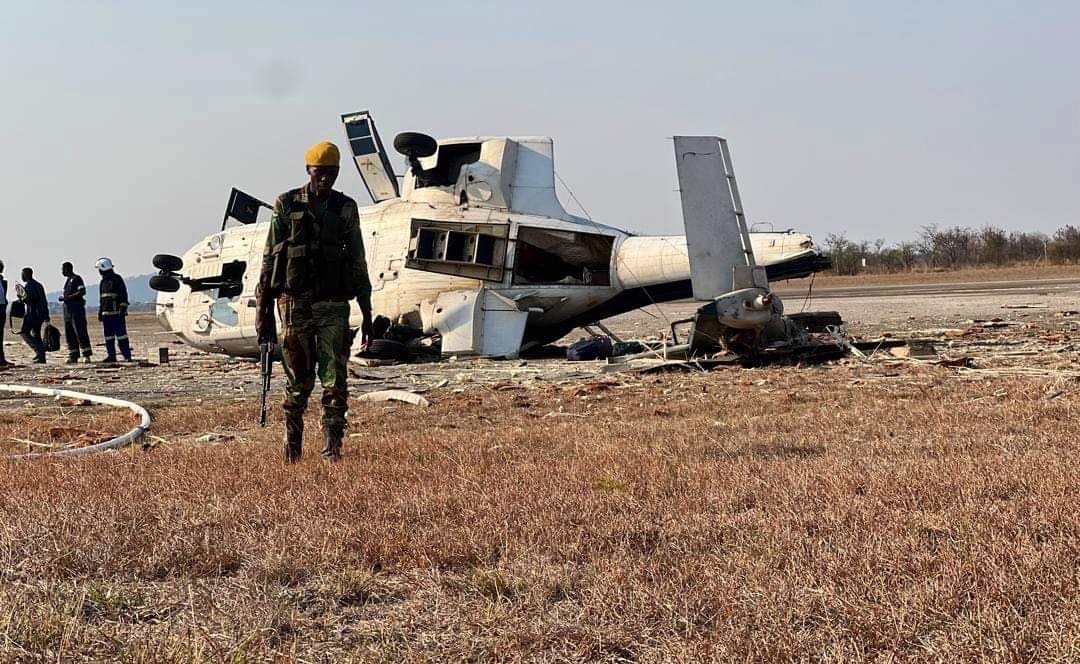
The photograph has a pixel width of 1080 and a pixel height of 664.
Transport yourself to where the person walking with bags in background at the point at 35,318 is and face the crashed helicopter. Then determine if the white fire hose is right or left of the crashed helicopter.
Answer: right

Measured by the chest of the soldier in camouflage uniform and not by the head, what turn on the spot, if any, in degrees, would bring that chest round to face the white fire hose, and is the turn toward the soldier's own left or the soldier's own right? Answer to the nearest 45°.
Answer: approximately 135° to the soldier's own right

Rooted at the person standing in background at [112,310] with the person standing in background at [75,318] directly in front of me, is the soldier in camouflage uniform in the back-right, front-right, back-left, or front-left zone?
back-left

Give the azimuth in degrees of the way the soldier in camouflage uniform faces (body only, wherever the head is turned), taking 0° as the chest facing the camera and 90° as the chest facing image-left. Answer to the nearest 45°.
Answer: approximately 0°

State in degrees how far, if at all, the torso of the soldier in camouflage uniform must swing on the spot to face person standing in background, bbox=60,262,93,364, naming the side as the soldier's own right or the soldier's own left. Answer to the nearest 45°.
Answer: approximately 180°

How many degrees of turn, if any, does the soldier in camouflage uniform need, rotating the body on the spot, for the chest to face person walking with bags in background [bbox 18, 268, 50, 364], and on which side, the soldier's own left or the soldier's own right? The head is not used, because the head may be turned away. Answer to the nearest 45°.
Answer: approximately 180°

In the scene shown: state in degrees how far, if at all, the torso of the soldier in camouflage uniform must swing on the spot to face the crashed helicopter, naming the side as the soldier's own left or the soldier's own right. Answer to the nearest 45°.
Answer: approximately 180°

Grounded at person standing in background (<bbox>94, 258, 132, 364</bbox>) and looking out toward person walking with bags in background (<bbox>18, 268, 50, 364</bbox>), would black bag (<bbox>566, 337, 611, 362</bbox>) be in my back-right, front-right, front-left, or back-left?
back-right

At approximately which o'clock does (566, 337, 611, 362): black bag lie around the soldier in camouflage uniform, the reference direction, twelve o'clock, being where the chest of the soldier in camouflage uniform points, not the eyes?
The black bag is roughly at 7 o'clock from the soldier in camouflage uniform.
